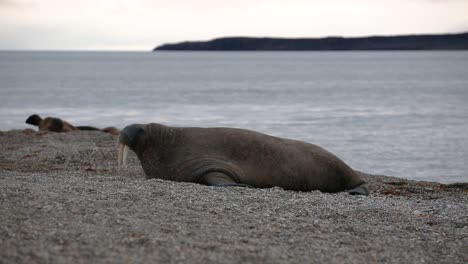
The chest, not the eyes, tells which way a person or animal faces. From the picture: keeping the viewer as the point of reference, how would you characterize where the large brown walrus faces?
facing to the left of the viewer
